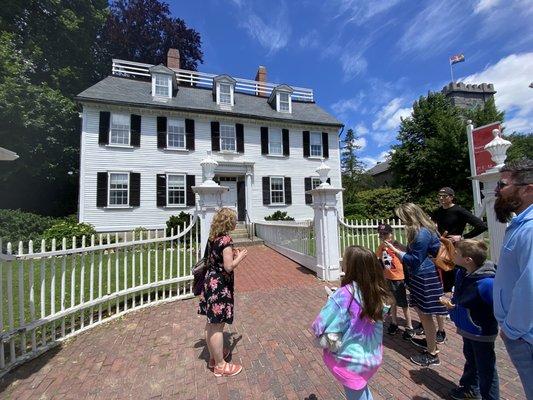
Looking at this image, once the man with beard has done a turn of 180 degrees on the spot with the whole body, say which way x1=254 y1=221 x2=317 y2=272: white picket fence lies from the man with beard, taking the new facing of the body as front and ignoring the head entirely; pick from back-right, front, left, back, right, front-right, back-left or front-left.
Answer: back-left

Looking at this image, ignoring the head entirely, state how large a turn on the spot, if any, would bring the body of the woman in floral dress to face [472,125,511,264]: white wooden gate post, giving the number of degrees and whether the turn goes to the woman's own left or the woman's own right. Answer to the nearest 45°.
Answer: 0° — they already face it

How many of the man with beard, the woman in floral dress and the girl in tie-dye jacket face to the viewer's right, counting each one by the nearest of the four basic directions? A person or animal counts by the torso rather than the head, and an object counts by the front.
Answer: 1

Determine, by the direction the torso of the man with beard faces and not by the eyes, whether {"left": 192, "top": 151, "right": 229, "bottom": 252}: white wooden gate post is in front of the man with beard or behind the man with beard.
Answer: in front

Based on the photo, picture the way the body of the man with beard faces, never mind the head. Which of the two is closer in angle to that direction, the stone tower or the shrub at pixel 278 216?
the shrub

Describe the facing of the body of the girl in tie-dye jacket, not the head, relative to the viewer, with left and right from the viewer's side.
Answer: facing away from the viewer and to the left of the viewer

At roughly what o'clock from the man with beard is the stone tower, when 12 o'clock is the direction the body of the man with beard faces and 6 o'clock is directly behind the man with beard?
The stone tower is roughly at 3 o'clock from the man with beard.

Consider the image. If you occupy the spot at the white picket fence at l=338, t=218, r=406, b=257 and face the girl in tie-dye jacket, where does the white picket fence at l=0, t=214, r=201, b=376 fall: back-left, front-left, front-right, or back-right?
front-right

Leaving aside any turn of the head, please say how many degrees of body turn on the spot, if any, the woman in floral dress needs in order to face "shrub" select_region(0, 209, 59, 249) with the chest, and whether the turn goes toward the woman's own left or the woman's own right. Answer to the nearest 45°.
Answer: approximately 135° to the woman's own left

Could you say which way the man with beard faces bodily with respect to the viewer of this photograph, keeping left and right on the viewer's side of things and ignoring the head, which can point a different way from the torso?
facing to the left of the viewer

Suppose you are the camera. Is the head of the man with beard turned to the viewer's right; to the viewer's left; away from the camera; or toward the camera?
to the viewer's left

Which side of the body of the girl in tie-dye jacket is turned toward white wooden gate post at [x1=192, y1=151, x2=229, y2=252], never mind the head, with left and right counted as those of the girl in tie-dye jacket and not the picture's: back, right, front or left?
front

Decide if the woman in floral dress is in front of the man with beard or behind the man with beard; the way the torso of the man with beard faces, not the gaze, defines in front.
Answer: in front

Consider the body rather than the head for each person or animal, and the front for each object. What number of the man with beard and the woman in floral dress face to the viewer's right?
1

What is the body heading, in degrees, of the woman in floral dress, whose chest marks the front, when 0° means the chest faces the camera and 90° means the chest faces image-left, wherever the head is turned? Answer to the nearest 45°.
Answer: approximately 270°
